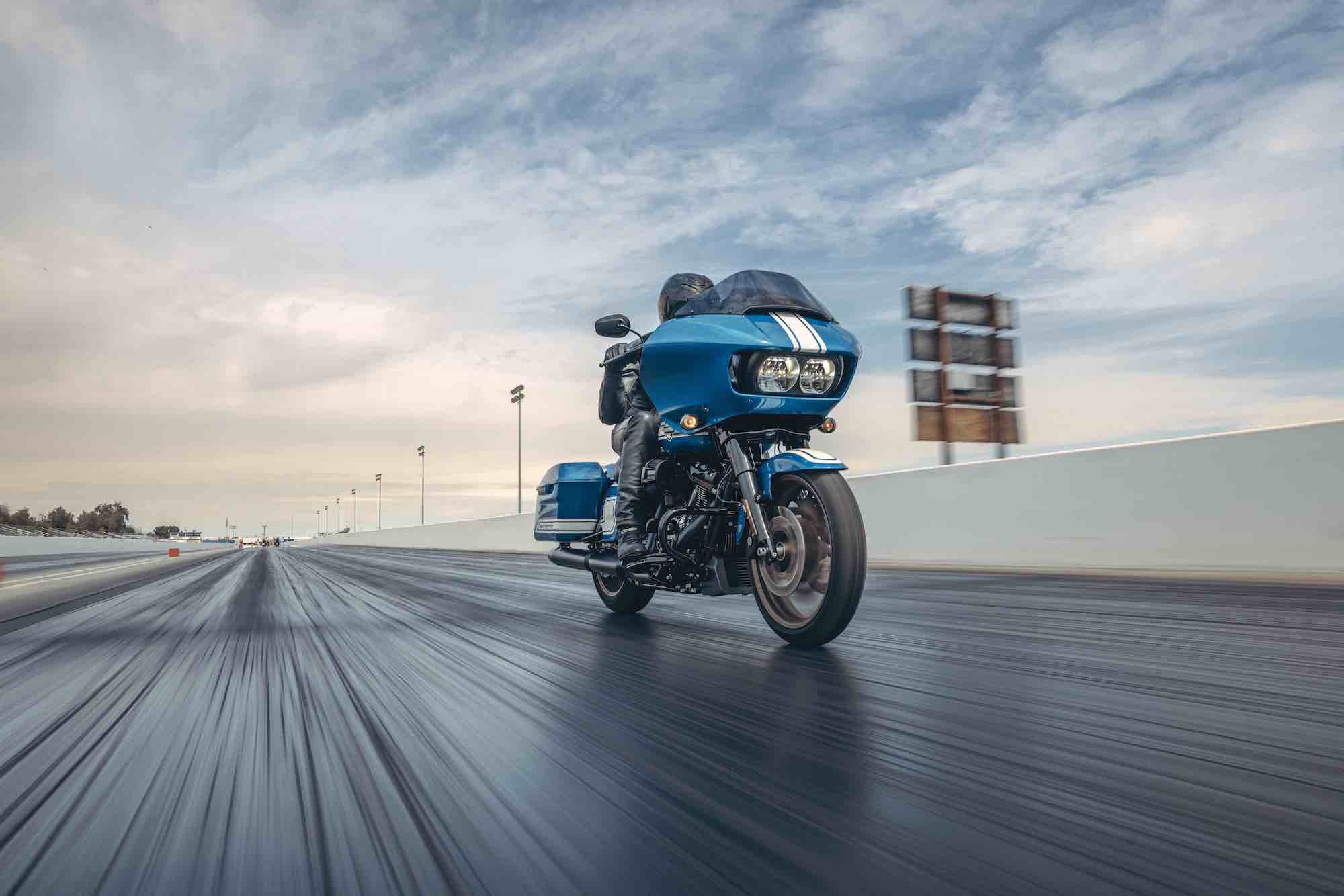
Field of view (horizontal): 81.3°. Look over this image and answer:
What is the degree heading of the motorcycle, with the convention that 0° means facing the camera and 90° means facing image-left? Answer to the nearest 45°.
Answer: approximately 315°

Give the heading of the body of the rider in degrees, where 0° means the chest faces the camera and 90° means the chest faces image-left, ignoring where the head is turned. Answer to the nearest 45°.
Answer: approximately 315°

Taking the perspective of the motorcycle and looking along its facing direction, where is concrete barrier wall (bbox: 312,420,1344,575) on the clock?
The concrete barrier wall is roughly at 9 o'clock from the motorcycle.

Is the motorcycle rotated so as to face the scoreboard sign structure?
no

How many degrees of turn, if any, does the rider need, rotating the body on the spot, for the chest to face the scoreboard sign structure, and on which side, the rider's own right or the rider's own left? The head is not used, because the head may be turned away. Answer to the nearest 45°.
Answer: approximately 90° to the rider's own left

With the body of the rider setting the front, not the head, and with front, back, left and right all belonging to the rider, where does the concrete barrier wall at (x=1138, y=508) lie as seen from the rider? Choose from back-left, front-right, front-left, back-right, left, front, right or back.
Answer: left
